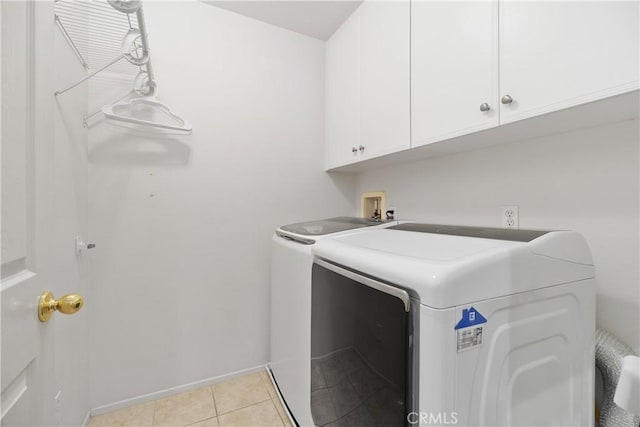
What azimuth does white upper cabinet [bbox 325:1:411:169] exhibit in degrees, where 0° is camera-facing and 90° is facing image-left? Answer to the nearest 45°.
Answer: approximately 45°

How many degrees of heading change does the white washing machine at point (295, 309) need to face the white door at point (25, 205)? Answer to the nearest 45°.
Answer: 0° — it already faces it

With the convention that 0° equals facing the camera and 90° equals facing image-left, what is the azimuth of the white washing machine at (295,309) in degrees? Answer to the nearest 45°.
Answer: approximately 45°
